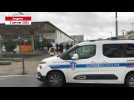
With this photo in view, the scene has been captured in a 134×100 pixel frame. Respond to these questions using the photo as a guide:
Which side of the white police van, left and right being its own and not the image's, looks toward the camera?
left

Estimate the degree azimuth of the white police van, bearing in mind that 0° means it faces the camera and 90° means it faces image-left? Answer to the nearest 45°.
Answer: approximately 90°
